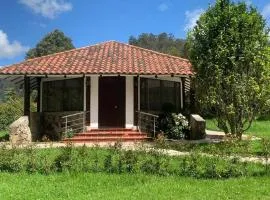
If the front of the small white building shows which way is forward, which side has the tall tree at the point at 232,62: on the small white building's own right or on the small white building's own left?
on the small white building's own left

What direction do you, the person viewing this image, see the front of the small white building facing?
facing the viewer

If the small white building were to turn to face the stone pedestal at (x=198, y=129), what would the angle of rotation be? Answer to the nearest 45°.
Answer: approximately 90° to its left
